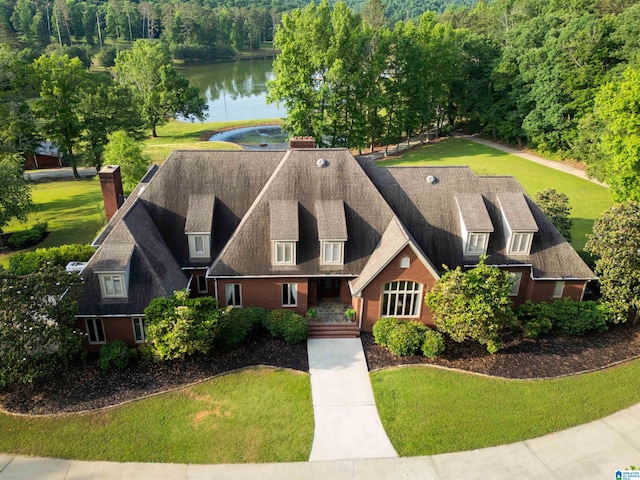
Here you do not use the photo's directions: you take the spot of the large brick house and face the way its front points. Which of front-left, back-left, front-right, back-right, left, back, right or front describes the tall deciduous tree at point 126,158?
back-right

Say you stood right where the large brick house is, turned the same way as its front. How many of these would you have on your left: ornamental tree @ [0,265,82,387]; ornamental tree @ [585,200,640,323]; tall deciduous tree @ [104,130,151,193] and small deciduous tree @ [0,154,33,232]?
1

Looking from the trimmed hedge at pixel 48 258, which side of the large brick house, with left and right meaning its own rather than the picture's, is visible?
right

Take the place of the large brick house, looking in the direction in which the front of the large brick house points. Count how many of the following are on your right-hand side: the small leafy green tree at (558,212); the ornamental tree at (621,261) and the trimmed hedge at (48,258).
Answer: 1

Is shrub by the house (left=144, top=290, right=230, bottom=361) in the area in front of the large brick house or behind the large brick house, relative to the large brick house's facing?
in front

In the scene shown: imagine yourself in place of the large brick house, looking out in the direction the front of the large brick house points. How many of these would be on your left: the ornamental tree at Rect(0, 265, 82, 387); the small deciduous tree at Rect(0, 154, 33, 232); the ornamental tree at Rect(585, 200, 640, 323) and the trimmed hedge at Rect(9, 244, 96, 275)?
1

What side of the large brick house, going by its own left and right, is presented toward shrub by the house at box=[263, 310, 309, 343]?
front

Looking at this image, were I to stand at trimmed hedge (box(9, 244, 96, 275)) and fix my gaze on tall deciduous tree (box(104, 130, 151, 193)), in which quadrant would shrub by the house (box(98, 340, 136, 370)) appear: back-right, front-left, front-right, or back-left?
back-right

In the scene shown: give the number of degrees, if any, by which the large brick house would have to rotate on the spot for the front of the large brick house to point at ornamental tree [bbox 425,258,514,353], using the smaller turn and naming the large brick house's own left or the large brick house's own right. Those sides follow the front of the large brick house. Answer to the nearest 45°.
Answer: approximately 45° to the large brick house's own left

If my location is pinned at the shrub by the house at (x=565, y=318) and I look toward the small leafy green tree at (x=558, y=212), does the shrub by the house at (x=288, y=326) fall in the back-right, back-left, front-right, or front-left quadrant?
back-left

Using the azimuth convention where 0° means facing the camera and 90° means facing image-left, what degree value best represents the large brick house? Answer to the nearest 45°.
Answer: approximately 0°

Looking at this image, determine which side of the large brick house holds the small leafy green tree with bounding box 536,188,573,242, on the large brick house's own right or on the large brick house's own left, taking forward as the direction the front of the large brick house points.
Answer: on the large brick house's own left
